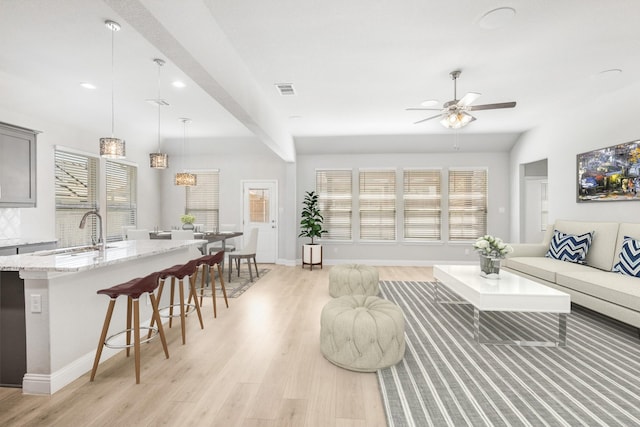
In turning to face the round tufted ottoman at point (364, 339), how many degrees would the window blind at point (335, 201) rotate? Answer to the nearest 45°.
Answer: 0° — it already faces it

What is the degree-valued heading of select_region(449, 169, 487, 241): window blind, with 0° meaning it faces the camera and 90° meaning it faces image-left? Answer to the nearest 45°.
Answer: approximately 0°

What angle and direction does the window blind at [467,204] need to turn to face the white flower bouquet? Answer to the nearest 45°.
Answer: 0° — it already faces it

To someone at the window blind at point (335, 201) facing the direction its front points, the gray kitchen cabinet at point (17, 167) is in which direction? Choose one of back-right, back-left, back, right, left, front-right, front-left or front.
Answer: front-right

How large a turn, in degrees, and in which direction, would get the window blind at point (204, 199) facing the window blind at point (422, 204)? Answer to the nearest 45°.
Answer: approximately 45° to its left

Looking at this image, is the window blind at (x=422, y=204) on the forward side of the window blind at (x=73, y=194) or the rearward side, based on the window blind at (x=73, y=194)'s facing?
on the forward side

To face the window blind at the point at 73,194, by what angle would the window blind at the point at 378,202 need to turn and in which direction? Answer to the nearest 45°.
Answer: approximately 45° to its right

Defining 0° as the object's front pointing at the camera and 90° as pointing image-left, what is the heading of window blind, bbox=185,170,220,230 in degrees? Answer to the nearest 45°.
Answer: approximately 0°

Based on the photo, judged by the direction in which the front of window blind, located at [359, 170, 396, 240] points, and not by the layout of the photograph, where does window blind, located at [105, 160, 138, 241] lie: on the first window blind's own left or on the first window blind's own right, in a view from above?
on the first window blind's own right

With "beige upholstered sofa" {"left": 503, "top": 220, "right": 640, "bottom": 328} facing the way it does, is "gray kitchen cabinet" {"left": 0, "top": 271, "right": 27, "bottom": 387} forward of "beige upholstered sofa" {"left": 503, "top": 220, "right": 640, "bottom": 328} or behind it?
forward

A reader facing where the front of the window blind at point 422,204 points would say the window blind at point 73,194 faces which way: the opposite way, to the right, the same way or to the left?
to the left
